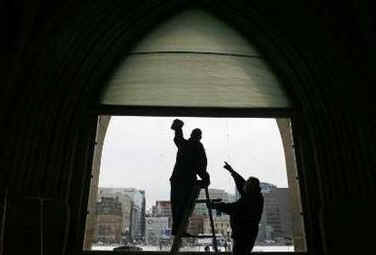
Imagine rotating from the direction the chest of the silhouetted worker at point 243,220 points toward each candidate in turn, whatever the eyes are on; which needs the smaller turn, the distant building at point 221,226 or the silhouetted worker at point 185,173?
the silhouetted worker

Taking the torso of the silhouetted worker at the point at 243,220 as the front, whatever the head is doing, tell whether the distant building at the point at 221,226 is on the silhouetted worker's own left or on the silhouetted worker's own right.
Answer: on the silhouetted worker's own right

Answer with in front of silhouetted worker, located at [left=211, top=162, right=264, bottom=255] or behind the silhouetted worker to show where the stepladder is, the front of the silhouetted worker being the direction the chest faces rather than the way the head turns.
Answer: in front

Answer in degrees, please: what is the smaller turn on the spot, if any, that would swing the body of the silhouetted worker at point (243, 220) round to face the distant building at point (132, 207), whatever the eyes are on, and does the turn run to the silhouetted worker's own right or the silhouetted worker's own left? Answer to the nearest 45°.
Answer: approximately 45° to the silhouetted worker's own right

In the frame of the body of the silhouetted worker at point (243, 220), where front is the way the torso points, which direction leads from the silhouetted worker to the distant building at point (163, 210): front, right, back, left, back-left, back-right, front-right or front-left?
front-right

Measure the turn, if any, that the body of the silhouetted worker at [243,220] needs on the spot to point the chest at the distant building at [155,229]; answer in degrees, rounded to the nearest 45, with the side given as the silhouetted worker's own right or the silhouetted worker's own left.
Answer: approximately 45° to the silhouetted worker's own right

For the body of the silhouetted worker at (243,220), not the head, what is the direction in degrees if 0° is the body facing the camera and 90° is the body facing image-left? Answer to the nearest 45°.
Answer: approximately 90°

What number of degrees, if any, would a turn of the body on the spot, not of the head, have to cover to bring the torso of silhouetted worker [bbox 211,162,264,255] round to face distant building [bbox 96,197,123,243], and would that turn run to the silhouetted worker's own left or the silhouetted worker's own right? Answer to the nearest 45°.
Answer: approximately 45° to the silhouetted worker's own right

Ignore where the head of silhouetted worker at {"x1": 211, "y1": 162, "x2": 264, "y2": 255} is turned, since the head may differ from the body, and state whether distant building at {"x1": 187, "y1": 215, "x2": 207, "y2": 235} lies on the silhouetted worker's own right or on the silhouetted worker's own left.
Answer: on the silhouetted worker's own right
